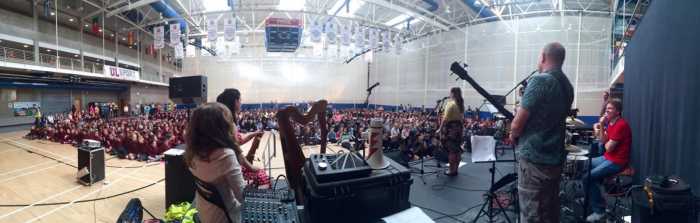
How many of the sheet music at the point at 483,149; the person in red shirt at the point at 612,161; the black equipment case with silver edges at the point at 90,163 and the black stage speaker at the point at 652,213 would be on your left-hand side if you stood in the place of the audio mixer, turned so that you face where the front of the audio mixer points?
3

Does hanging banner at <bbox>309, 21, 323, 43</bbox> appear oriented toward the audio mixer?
yes

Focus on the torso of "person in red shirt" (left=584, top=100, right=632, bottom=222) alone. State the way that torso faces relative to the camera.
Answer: to the viewer's left

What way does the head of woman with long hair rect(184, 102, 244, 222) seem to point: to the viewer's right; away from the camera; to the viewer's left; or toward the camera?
away from the camera

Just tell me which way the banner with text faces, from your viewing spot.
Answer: facing the viewer and to the right of the viewer

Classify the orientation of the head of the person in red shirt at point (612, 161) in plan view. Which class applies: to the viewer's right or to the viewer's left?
to the viewer's left

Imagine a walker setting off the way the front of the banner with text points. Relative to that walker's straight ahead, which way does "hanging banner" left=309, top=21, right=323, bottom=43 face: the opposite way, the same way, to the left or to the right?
to the right

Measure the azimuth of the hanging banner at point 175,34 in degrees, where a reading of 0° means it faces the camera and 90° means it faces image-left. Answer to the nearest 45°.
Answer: approximately 0°

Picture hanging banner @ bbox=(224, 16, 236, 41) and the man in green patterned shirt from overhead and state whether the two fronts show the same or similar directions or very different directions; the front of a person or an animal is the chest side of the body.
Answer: very different directions

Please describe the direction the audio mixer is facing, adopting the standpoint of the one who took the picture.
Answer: facing the viewer

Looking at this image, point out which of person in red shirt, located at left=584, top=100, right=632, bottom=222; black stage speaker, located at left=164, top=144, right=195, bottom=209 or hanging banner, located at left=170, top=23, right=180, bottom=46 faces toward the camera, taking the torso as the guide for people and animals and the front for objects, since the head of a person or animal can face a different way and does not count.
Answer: the hanging banner

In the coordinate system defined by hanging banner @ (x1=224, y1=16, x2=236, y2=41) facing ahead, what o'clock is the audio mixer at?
The audio mixer is roughly at 12 o'clock from the hanging banner.

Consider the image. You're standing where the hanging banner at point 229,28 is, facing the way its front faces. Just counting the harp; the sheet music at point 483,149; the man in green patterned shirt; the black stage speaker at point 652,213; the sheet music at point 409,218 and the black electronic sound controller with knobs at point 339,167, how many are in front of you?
6

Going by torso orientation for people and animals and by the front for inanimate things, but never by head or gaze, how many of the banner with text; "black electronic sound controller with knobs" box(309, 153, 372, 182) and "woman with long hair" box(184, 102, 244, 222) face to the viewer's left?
0

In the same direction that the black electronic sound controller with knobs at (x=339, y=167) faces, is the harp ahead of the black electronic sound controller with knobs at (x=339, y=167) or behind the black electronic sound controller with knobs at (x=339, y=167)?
behind

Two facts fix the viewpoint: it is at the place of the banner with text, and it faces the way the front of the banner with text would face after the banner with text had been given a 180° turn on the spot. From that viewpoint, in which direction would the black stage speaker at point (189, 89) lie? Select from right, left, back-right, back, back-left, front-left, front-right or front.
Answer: back-left

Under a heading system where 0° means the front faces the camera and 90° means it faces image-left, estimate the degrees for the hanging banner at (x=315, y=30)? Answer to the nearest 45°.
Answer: approximately 0°
